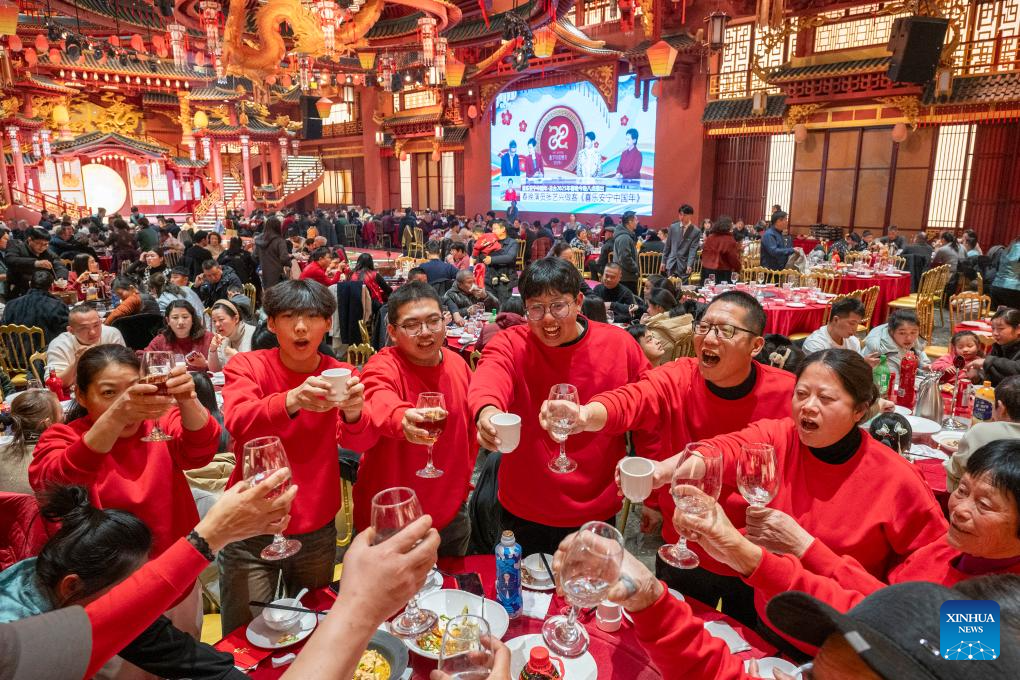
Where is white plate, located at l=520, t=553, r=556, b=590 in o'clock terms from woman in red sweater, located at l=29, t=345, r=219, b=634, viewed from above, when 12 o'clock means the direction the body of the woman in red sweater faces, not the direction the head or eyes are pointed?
The white plate is roughly at 12 o'clock from the woman in red sweater.

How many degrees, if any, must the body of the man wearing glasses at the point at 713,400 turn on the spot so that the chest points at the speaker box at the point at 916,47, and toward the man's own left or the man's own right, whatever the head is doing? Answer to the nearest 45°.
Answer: approximately 135° to the man's own right

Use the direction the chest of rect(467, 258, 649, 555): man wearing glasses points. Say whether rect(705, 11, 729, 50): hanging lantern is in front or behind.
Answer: behind

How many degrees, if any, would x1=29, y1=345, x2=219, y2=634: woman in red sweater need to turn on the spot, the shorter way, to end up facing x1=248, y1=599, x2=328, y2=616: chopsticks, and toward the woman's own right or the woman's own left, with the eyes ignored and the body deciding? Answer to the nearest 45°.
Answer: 0° — they already face it

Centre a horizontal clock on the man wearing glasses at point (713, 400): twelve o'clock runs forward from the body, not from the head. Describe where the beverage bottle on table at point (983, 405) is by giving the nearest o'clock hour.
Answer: The beverage bottle on table is roughly at 6 o'clock from the man wearing glasses.

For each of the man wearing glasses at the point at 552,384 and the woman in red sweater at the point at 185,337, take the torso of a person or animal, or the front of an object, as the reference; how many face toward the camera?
2

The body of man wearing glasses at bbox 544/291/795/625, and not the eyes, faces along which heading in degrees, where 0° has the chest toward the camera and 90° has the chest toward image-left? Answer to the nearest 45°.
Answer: approximately 45°

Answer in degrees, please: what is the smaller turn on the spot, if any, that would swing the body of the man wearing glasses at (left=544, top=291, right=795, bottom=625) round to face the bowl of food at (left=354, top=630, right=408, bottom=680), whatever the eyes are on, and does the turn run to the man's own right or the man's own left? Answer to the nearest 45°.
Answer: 0° — they already face it

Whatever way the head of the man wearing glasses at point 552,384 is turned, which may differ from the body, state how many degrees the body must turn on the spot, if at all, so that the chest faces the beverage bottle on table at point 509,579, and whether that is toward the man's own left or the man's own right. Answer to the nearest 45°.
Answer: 0° — they already face it
